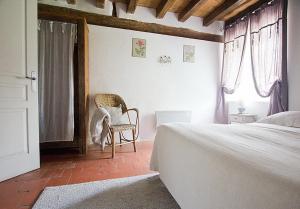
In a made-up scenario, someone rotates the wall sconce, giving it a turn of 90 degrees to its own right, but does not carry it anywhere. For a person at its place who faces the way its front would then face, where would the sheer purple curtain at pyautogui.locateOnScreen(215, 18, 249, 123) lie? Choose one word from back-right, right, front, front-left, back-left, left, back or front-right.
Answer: back

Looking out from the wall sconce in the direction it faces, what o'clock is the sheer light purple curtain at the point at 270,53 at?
The sheer light purple curtain is roughly at 10 o'clock from the wall sconce.

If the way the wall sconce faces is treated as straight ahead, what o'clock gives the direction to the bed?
The bed is roughly at 12 o'clock from the wall sconce.

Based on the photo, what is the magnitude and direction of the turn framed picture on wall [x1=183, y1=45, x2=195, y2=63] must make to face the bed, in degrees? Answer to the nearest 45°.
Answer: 0° — it already faces it

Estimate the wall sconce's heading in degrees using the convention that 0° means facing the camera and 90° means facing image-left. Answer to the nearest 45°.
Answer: approximately 0°

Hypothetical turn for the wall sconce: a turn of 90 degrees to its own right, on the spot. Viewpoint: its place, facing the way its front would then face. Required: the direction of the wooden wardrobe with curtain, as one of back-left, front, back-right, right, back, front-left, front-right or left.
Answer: front-left

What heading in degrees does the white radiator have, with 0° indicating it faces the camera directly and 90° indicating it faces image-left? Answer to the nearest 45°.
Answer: approximately 0°
